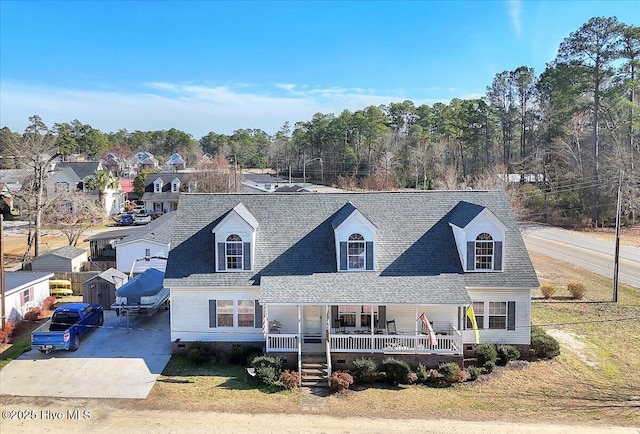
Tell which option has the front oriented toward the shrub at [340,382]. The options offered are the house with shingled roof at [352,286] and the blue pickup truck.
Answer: the house with shingled roof

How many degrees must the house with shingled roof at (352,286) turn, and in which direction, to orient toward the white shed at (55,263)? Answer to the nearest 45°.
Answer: approximately 135° to its right

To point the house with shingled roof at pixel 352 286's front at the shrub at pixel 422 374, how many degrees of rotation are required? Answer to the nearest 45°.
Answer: approximately 45° to its left

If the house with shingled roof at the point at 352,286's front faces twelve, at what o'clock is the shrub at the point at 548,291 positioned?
The shrub is roughly at 8 o'clock from the house with shingled roof.

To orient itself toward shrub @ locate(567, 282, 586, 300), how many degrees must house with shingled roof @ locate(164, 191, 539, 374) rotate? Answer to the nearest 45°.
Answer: approximately 135° to its left

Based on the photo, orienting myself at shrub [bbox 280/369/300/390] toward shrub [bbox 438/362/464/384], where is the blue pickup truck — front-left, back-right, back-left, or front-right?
back-left
